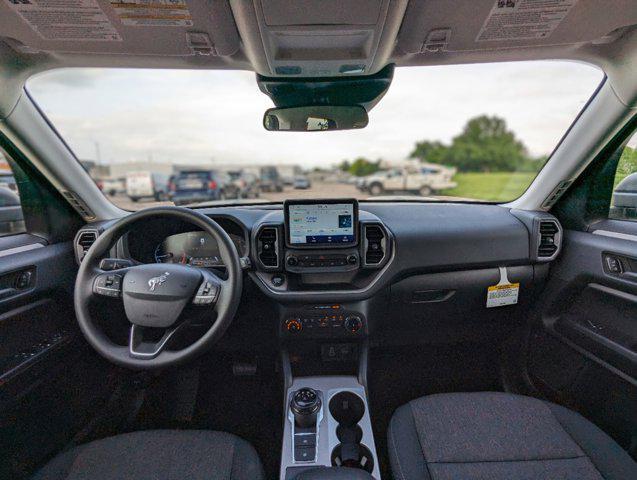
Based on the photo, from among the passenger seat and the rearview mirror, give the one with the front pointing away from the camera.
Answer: the passenger seat

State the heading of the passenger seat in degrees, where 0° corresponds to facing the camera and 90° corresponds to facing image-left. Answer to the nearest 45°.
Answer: approximately 180°

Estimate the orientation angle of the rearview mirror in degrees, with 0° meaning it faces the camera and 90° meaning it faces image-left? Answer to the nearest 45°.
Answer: approximately 0°

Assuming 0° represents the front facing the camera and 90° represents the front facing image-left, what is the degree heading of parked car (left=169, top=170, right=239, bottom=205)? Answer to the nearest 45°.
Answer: approximately 225°

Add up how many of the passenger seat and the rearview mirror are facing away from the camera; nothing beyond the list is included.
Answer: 1

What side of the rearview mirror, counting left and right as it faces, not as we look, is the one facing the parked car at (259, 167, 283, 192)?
back
